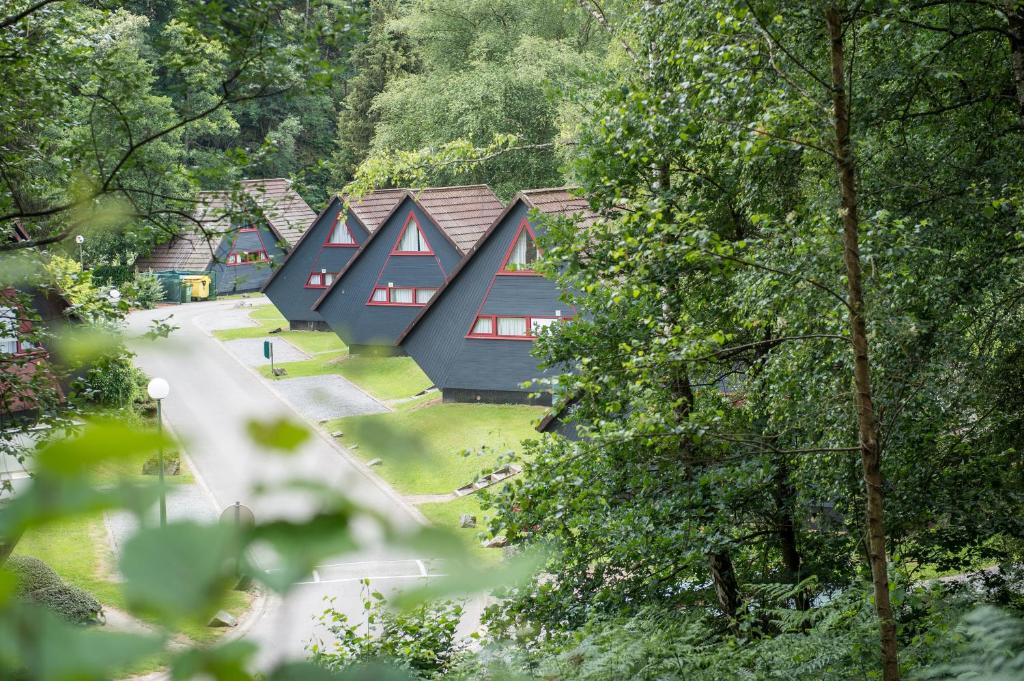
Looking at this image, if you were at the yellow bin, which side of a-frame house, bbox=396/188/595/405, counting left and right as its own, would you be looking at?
right

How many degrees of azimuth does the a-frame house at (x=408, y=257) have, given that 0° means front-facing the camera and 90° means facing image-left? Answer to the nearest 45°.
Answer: approximately 45°

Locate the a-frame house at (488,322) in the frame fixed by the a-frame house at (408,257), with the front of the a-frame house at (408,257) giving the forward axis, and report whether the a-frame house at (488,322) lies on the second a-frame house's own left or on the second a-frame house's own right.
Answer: on the second a-frame house's own left

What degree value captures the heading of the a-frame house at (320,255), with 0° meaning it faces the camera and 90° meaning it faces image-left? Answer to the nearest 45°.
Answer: approximately 45°

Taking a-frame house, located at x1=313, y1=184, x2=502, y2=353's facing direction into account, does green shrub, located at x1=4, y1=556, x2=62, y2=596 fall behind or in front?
in front

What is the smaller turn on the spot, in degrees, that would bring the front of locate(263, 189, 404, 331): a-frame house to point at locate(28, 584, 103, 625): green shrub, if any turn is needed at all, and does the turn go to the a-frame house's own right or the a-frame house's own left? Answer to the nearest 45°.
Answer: approximately 45° to the a-frame house's own left

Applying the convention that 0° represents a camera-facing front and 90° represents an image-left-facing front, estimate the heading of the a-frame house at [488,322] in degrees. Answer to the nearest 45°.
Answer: approximately 45°

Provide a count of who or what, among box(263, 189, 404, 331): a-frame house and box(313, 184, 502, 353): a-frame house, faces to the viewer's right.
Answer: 0

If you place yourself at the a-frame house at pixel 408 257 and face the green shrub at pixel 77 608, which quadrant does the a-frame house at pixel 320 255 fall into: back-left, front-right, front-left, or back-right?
back-right

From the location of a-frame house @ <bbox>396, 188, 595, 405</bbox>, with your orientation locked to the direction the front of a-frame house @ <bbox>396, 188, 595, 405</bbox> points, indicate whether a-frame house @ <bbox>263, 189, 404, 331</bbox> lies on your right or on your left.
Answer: on your right
